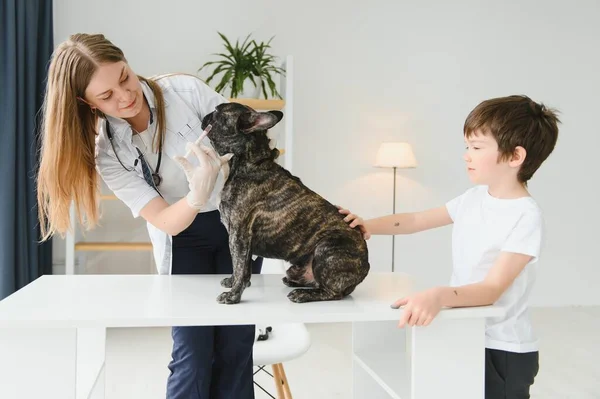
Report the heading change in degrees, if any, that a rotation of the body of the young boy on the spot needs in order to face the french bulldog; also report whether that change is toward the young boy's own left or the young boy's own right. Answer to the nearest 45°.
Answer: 0° — they already face it

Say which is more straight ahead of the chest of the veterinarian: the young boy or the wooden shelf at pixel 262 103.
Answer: the young boy

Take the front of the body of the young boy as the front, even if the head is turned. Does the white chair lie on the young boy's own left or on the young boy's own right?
on the young boy's own right

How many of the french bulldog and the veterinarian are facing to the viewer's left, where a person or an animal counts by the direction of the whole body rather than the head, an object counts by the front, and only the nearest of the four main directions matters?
1

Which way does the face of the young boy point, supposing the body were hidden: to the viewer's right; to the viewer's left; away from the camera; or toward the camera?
to the viewer's left

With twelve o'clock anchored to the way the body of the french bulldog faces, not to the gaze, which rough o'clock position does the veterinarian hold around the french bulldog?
The veterinarian is roughly at 1 o'clock from the french bulldog.

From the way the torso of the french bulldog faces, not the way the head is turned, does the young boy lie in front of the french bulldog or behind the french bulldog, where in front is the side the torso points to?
behind

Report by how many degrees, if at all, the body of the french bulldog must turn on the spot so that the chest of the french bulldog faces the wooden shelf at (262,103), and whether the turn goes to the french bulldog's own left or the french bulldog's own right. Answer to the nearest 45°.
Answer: approximately 90° to the french bulldog's own right

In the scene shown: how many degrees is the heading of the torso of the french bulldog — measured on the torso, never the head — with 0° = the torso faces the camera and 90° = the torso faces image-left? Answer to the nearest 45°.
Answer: approximately 90°

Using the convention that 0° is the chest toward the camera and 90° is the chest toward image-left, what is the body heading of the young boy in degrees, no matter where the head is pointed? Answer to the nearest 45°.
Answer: approximately 45°
